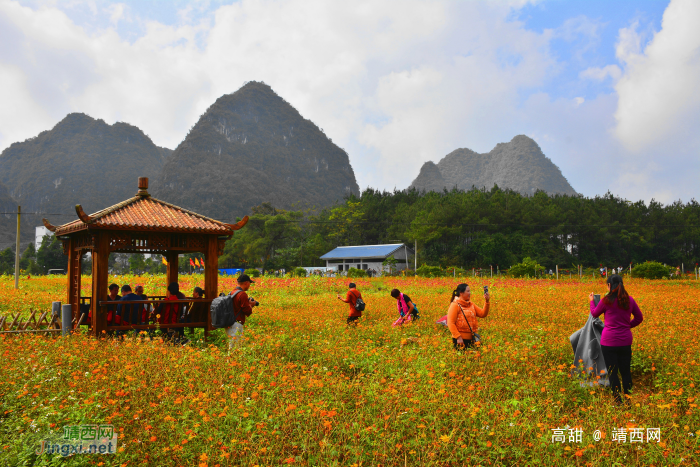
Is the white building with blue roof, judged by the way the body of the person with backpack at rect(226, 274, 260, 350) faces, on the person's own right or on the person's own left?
on the person's own left

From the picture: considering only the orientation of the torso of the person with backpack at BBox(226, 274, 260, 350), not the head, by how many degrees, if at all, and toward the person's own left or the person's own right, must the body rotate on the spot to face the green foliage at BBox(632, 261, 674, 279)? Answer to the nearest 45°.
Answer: approximately 45° to the person's own left

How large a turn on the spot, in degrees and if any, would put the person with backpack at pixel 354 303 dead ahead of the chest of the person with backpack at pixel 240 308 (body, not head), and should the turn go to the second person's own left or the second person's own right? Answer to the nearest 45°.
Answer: approximately 45° to the second person's own left

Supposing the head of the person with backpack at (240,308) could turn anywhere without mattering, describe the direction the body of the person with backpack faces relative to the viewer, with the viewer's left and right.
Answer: facing to the right of the viewer

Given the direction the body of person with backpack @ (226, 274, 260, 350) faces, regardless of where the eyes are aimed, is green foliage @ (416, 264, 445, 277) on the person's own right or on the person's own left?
on the person's own left

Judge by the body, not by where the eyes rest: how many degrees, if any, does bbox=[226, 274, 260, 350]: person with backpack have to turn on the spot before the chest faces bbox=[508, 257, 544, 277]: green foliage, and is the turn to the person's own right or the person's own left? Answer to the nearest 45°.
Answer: approximately 45° to the person's own left

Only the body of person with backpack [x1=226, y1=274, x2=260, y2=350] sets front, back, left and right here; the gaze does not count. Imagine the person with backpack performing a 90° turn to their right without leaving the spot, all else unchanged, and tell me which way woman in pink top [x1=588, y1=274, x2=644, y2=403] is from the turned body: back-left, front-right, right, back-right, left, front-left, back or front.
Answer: front-left
